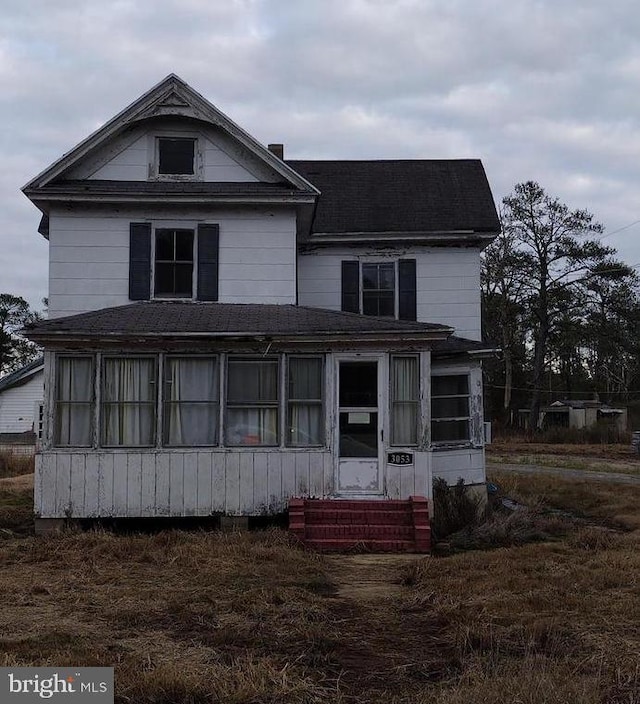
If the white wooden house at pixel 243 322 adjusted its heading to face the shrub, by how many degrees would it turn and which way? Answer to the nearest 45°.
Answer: approximately 90° to its left

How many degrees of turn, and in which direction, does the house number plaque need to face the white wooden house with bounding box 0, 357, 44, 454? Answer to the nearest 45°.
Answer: approximately 135° to its right

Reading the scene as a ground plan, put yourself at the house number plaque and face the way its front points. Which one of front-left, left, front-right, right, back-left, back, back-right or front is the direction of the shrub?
back-left

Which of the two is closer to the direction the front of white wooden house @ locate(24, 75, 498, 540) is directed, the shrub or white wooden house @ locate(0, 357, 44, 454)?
the shrub

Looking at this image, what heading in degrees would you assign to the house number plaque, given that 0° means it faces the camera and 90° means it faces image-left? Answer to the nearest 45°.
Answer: approximately 0°
